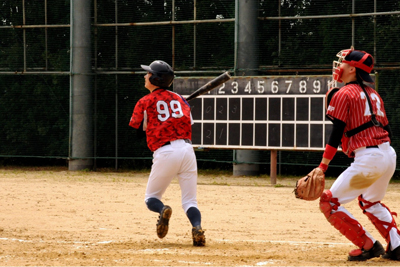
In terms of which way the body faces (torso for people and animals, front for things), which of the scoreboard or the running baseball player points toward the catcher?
the scoreboard

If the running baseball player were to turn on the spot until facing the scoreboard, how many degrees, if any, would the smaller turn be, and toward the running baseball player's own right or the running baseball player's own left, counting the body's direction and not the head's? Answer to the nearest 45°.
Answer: approximately 45° to the running baseball player's own right

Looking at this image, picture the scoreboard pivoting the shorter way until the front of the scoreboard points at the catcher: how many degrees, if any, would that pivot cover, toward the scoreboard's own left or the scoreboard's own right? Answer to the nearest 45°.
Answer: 0° — it already faces them

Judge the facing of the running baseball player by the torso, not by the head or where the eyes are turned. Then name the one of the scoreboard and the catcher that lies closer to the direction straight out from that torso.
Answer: the scoreboard

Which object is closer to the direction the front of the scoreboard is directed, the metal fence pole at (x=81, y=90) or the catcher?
the catcher

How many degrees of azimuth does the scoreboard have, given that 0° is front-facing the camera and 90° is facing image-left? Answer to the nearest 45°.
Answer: approximately 0°

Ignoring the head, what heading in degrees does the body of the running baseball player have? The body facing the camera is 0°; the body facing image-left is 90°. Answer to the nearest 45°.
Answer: approximately 135°

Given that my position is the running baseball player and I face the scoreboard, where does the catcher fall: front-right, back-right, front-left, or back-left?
back-right

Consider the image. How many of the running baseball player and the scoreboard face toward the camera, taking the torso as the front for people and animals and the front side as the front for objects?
1

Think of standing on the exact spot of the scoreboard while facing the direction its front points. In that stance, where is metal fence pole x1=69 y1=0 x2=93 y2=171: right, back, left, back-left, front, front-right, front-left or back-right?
back-right

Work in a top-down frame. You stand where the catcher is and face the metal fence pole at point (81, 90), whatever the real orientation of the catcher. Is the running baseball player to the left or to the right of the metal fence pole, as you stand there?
left
